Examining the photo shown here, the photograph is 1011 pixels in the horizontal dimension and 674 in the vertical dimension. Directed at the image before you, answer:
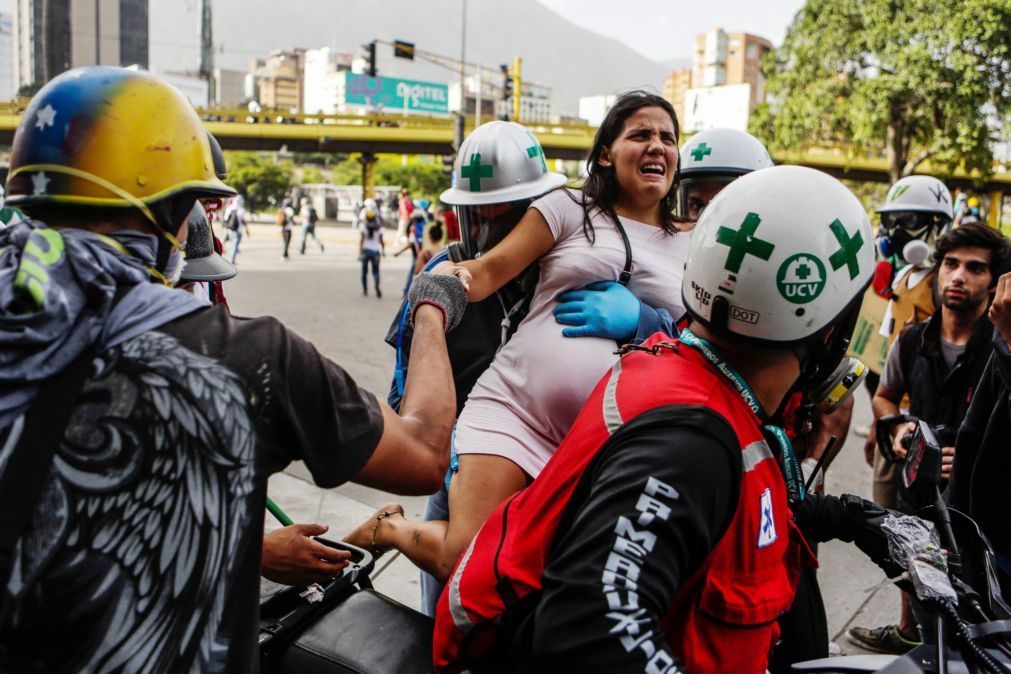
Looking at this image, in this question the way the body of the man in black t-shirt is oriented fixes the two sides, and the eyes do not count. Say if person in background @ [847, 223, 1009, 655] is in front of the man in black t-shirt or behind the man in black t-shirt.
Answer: in front

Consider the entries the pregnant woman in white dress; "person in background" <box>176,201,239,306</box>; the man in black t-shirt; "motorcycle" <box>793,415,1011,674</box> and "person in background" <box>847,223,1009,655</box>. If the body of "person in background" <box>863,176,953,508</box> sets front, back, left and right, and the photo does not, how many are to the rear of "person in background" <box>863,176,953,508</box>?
0

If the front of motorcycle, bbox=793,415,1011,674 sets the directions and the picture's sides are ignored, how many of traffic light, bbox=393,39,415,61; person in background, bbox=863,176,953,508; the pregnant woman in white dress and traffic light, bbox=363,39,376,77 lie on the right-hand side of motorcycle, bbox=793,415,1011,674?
0

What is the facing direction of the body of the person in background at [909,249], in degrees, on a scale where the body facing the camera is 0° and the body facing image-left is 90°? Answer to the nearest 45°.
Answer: approximately 45°

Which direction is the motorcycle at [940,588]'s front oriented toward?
to the viewer's right

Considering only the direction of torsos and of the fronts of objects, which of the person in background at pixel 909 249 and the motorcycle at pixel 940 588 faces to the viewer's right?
the motorcycle
